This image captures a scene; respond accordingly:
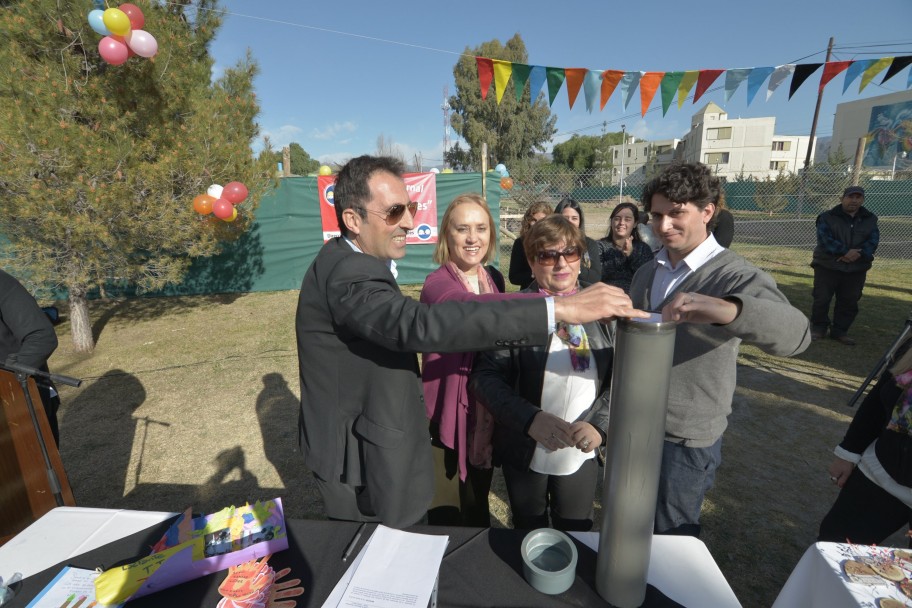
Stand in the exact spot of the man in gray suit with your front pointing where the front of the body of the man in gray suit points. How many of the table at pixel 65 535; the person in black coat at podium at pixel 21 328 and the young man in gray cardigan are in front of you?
1

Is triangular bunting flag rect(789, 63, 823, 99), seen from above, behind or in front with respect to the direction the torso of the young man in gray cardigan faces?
behind

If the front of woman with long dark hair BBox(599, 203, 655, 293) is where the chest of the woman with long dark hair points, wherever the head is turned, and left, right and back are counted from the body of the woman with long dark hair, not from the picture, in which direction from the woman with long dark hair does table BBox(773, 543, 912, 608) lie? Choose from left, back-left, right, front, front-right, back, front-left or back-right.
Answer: front

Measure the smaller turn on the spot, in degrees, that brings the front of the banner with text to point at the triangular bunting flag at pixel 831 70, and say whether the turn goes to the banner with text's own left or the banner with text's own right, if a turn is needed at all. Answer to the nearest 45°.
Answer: approximately 45° to the banner with text's own left

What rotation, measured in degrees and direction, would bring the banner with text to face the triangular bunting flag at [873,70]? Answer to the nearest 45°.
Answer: approximately 45° to its left

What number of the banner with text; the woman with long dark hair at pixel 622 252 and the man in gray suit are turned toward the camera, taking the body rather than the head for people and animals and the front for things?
2

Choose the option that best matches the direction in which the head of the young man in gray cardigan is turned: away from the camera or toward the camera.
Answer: toward the camera

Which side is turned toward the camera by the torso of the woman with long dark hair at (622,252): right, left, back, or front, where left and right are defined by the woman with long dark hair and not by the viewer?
front

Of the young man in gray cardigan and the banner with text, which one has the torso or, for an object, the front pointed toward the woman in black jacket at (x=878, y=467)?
the banner with text

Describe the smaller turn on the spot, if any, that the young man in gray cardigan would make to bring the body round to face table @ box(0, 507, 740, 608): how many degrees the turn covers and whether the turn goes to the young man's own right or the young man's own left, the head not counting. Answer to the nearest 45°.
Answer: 0° — they already face it

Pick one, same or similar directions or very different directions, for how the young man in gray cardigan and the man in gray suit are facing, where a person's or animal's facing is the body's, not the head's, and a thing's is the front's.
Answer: very different directions

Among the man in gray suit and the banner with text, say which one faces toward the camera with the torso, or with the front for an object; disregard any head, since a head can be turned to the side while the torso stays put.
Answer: the banner with text

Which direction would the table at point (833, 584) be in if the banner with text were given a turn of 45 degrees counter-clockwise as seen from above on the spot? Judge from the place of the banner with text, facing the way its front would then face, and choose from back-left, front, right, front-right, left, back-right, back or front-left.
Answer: front-right

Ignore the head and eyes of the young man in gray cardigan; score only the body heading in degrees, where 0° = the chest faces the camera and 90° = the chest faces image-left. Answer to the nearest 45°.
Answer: approximately 45°

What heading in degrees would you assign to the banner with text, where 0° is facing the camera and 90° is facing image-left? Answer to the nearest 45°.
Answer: approximately 0°

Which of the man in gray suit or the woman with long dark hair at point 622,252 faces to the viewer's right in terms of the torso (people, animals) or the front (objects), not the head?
the man in gray suit

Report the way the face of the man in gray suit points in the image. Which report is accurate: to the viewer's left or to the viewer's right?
to the viewer's right

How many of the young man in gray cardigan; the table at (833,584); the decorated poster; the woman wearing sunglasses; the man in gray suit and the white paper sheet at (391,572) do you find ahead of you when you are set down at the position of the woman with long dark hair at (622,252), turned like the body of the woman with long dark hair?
6

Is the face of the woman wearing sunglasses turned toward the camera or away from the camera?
toward the camera
